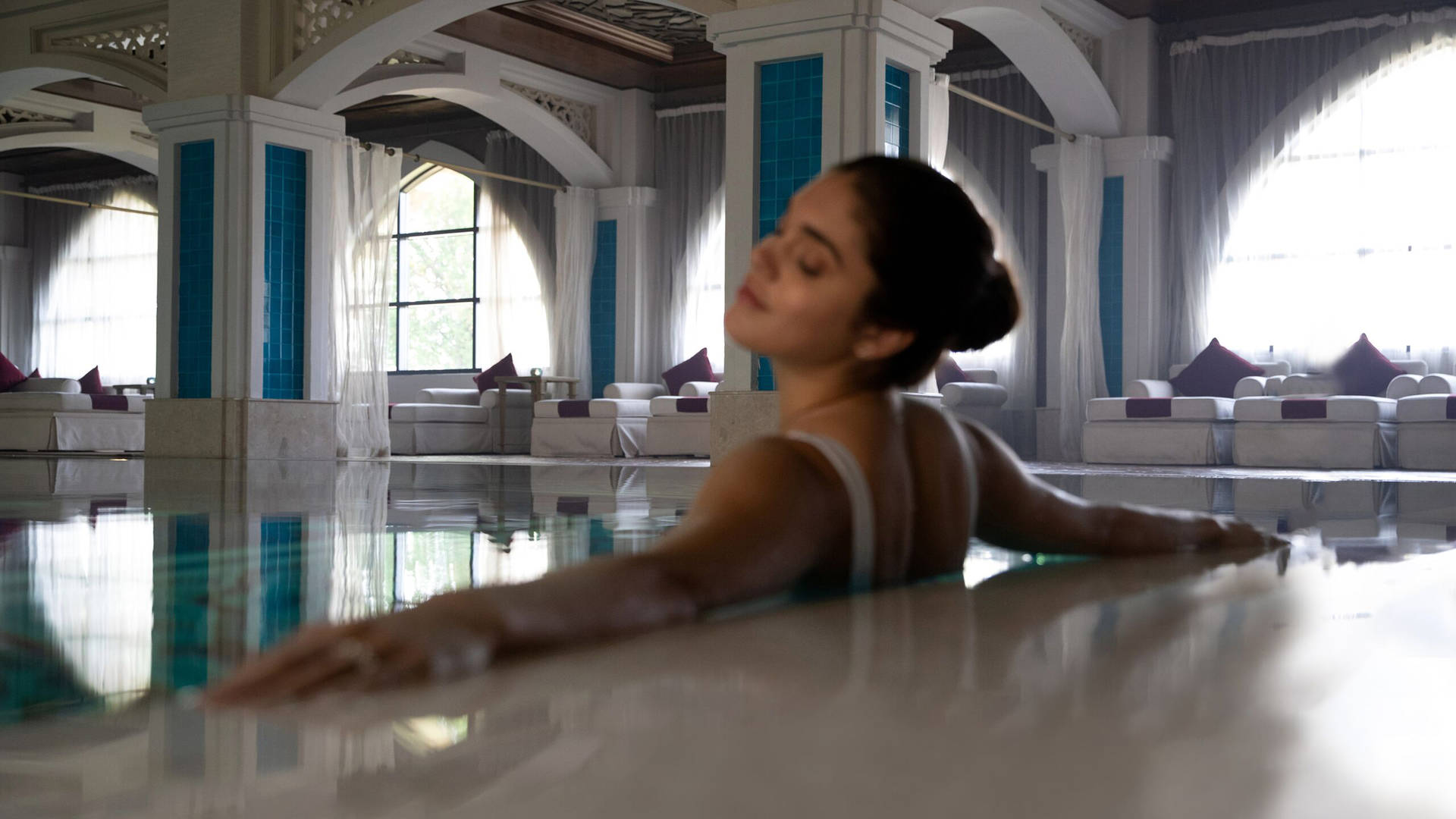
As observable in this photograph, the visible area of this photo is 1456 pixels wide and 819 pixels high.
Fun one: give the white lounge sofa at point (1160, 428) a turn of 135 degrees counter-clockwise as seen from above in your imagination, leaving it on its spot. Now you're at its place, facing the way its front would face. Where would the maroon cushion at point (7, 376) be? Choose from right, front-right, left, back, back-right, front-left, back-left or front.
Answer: back-left

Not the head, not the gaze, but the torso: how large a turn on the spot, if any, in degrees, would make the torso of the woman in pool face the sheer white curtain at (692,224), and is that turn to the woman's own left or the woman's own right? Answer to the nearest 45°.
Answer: approximately 45° to the woman's own right

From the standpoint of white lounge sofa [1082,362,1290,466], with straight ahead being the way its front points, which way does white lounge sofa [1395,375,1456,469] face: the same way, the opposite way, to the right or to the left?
the same way

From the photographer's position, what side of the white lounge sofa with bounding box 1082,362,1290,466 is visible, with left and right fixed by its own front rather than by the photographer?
front

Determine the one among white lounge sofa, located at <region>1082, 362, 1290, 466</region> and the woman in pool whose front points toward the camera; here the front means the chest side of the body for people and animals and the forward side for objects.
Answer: the white lounge sofa

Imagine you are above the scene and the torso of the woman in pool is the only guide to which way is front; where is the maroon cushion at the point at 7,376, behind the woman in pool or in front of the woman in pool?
in front

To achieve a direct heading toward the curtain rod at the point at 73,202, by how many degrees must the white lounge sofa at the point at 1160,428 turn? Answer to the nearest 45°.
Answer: approximately 90° to its right

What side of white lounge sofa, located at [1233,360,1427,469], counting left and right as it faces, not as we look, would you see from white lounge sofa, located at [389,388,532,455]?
right

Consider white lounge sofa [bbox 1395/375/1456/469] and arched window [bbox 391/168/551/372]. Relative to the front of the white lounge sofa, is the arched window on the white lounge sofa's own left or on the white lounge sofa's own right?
on the white lounge sofa's own right

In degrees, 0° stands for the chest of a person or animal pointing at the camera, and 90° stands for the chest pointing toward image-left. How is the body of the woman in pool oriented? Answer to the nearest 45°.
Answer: approximately 135°

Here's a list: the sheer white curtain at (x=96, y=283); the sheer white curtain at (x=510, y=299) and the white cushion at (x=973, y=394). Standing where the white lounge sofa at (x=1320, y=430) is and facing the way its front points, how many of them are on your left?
0

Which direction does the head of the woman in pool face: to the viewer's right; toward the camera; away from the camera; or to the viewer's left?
to the viewer's left

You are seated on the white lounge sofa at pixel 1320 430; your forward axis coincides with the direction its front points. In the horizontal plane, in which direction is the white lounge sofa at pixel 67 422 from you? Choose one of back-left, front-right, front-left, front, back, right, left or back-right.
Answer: right

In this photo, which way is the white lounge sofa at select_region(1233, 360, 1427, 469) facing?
toward the camera
